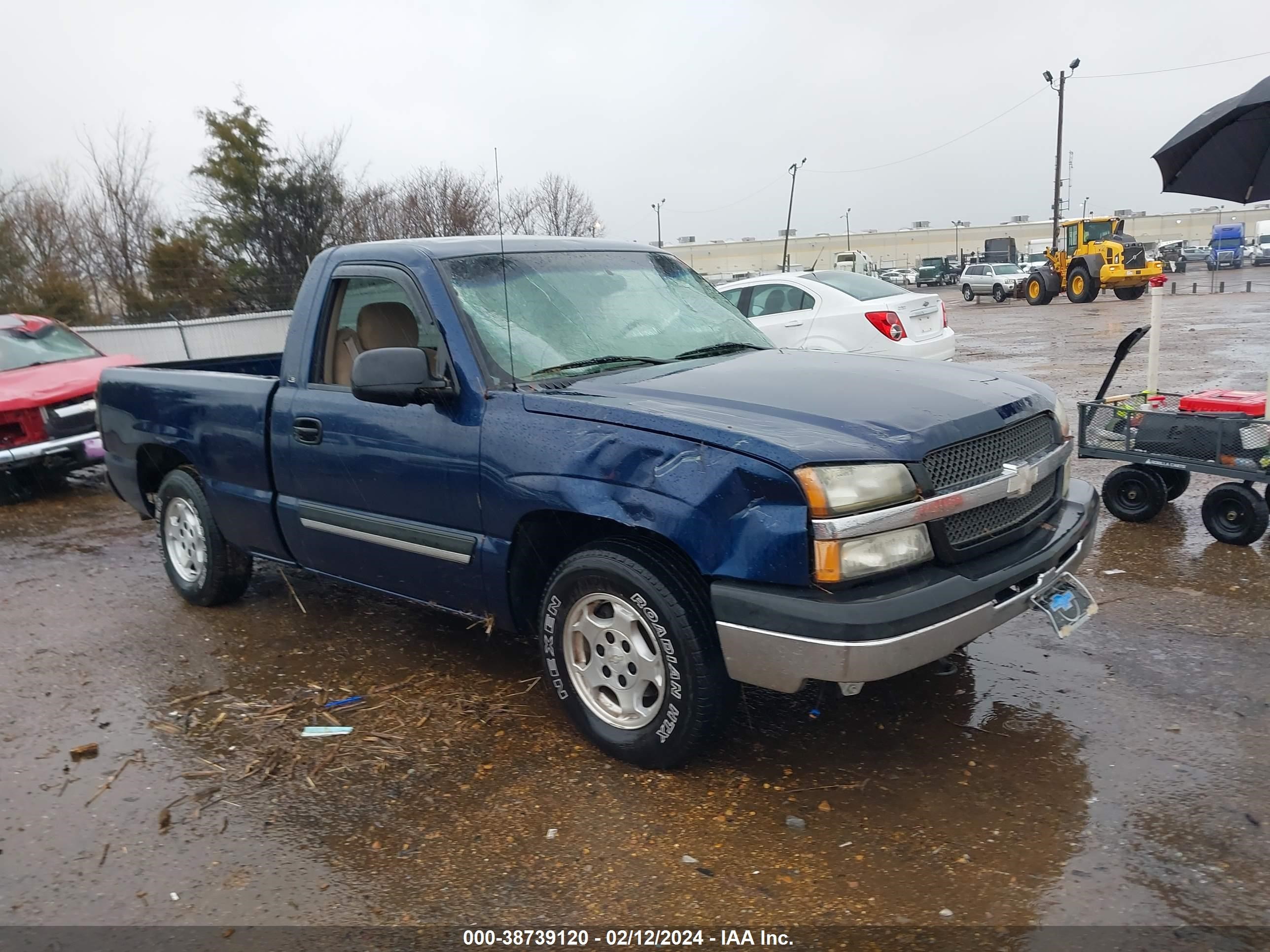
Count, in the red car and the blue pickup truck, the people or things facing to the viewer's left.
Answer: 0

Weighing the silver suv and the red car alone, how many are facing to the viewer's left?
0

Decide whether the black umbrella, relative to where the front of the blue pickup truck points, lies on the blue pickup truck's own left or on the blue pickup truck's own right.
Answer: on the blue pickup truck's own left

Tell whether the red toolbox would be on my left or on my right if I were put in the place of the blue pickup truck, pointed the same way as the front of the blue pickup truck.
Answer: on my left

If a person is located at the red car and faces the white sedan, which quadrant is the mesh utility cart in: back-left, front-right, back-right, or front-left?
front-right

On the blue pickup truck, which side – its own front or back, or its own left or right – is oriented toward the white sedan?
left

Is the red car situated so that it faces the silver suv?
no

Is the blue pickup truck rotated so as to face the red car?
no

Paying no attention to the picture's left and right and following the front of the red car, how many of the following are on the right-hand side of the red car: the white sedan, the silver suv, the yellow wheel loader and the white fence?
0

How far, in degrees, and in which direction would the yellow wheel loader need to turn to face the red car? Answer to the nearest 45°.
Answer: approximately 135° to its left

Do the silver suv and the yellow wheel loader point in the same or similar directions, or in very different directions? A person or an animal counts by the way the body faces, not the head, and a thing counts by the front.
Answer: very different directions

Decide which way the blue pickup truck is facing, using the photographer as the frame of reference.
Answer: facing the viewer and to the right of the viewer
